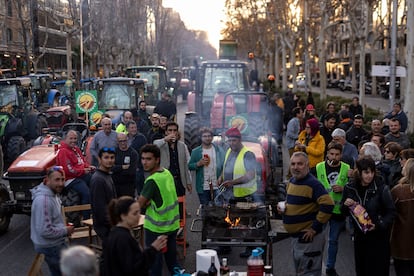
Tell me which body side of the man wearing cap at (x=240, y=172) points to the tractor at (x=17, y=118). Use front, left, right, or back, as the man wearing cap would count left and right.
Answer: right

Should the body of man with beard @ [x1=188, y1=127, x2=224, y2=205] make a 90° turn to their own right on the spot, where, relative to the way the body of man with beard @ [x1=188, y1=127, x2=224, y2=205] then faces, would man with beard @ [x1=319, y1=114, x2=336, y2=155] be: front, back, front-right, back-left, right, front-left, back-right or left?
back-right

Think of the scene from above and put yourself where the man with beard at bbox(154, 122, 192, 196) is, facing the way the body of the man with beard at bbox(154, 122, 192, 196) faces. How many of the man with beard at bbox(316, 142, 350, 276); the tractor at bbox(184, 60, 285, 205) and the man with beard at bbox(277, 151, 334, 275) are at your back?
1

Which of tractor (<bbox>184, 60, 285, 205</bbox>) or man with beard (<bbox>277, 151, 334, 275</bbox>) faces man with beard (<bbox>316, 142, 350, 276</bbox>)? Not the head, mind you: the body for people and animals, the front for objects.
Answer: the tractor

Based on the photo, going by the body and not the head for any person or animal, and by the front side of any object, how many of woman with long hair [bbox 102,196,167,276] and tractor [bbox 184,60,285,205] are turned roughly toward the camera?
1

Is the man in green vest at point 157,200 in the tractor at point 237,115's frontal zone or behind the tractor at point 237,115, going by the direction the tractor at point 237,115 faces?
frontal zone

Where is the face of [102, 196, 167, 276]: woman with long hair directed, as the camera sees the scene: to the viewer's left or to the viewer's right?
to the viewer's right

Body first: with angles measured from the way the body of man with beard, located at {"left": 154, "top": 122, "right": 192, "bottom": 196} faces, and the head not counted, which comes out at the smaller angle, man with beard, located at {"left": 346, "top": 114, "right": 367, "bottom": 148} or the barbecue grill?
the barbecue grill

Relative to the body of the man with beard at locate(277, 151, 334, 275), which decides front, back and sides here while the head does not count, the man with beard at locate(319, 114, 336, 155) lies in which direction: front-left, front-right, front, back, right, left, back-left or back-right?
back-right

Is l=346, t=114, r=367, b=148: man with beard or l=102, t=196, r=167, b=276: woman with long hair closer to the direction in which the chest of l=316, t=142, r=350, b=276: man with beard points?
the woman with long hair

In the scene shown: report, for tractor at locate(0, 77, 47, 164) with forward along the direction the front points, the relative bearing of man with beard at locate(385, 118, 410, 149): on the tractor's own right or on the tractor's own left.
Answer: on the tractor's own left

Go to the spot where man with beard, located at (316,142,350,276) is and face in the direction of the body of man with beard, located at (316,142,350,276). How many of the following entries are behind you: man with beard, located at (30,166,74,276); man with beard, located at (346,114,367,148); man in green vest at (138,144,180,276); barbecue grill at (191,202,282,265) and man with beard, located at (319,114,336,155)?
2
